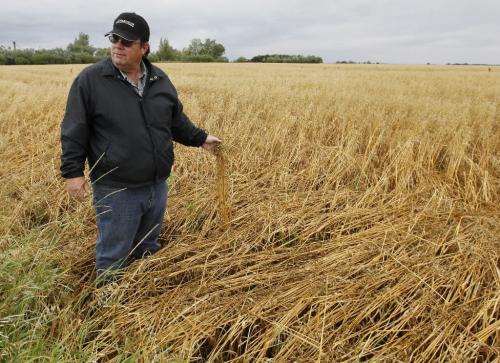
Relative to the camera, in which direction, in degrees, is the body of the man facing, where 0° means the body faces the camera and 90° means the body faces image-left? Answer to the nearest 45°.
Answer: approximately 315°
